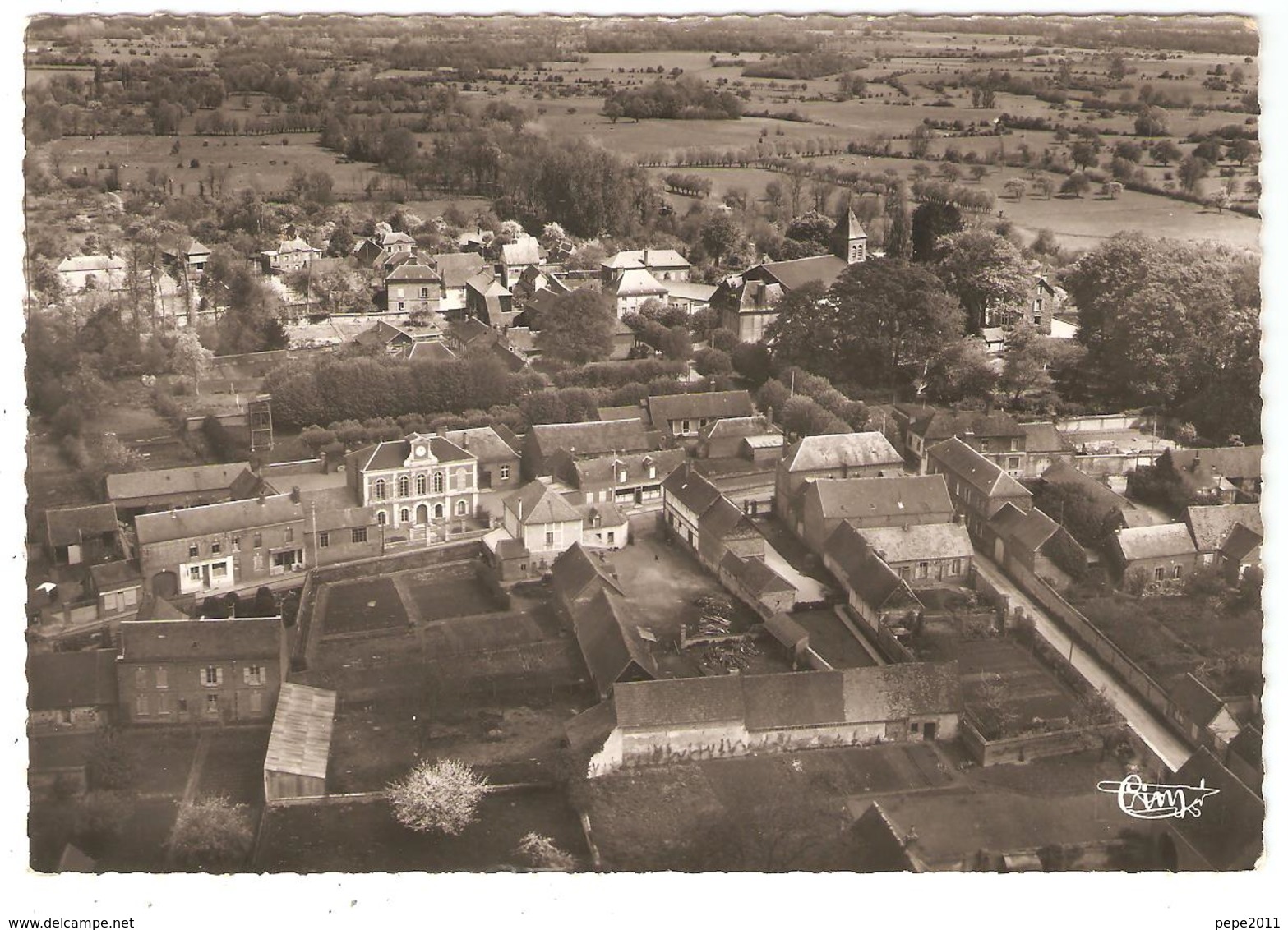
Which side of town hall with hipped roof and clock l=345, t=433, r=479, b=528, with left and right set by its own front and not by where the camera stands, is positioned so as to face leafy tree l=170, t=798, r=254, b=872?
front

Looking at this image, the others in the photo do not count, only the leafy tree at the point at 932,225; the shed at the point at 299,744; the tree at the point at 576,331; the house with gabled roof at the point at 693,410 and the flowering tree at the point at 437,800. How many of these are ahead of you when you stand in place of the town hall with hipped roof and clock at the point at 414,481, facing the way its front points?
2

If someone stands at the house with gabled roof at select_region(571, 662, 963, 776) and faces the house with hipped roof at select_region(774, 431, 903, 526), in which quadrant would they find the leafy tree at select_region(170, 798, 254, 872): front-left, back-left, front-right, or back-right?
back-left

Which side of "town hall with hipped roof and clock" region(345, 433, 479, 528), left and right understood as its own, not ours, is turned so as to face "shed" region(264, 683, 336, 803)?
front

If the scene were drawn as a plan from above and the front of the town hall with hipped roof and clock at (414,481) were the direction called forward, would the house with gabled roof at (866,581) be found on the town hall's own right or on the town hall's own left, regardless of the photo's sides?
on the town hall's own left

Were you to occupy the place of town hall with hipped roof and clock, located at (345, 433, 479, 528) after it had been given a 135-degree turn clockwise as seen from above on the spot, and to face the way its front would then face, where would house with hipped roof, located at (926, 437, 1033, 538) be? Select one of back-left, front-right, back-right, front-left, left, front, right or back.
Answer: back-right

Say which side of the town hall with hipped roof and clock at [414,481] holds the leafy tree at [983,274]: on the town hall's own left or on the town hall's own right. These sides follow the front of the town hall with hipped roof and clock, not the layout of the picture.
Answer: on the town hall's own left

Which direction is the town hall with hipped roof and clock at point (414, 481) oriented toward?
toward the camera

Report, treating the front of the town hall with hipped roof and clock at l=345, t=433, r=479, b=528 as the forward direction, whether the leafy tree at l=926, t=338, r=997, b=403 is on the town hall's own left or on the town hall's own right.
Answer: on the town hall's own left

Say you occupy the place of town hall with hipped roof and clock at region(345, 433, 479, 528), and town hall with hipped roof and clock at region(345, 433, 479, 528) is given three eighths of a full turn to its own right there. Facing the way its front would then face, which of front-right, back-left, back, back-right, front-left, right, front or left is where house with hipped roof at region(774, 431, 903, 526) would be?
back-right

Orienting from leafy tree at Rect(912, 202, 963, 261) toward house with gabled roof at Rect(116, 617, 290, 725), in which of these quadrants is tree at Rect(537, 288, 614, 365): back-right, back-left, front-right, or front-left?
front-right

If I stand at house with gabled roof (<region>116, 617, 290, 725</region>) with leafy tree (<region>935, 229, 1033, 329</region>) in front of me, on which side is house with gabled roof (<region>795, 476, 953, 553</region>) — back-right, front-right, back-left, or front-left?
front-right

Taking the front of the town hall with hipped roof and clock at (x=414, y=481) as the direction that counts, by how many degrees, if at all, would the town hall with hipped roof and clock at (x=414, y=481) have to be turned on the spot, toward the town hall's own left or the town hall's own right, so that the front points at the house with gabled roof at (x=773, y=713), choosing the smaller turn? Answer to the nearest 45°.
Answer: approximately 45° to the town hall's own left

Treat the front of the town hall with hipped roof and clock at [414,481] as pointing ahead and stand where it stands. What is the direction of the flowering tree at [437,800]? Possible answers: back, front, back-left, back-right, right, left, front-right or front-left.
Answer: front

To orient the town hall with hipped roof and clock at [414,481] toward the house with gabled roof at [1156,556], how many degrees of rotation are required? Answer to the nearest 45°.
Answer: approximately 90° to its left

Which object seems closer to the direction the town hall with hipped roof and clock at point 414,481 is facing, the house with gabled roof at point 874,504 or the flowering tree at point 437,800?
the flowering tree

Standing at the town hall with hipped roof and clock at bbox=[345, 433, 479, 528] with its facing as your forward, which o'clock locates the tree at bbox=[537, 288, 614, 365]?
The tree is roughly at 7 o'clock from the town hall with hipped roof and clock.

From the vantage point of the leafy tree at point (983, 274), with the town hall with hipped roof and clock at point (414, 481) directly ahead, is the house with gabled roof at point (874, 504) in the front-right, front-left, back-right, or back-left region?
front-left

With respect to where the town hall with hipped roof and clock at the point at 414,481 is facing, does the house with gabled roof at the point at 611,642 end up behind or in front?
in front
